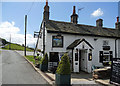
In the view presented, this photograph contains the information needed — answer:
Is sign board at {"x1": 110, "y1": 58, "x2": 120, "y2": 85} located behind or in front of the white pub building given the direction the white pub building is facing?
in front
